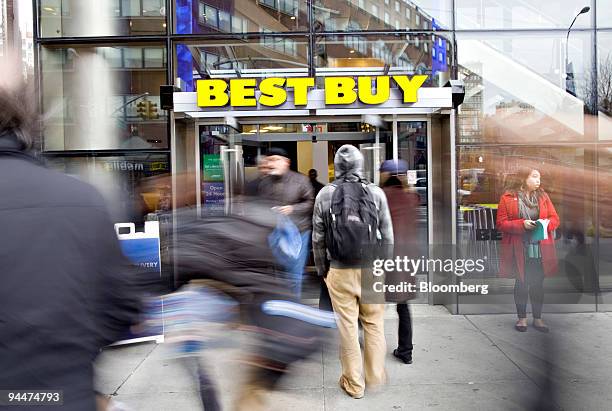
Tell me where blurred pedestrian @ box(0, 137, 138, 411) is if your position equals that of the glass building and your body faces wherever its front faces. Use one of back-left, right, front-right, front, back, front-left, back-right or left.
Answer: front

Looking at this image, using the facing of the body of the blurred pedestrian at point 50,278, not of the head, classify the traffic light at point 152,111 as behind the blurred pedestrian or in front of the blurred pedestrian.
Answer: in front

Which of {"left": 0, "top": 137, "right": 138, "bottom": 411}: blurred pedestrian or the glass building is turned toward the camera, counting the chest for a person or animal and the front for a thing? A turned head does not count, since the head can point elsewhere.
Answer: the glass building

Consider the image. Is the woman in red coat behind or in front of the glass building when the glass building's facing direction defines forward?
in front

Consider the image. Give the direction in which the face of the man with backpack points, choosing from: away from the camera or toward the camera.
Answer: away from the camera

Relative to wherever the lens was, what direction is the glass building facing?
facing the viewer

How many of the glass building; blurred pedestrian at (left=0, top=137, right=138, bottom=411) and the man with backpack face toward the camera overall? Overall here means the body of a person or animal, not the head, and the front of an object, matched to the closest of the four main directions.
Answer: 1

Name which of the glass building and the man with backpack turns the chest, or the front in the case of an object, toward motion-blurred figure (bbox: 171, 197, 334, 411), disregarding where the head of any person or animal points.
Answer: the glass building

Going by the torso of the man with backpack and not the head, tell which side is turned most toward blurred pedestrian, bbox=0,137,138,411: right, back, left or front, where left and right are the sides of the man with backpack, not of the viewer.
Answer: back

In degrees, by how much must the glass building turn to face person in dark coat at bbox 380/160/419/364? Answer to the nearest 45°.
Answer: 0° — it already faces them

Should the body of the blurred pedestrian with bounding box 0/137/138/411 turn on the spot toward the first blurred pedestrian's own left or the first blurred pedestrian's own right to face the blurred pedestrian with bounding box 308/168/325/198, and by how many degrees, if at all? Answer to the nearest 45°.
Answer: approximately 45° to the first blurred pedestrian's own right

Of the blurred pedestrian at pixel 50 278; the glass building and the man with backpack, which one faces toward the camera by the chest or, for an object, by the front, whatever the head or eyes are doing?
the glass building

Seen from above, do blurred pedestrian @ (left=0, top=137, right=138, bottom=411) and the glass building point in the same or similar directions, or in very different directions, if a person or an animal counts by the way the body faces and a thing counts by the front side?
very different directions

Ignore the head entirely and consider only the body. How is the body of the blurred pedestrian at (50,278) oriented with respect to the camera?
away from the camera

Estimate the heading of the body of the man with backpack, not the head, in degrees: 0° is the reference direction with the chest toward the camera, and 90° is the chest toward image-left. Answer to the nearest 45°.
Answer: approximately 180°
